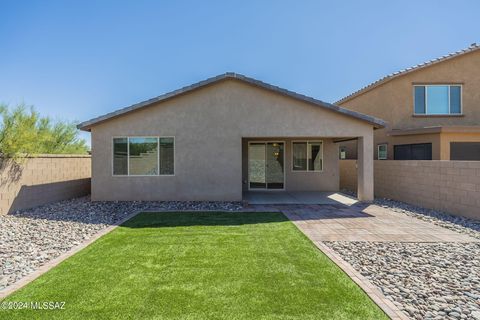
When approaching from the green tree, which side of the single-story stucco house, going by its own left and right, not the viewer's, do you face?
left

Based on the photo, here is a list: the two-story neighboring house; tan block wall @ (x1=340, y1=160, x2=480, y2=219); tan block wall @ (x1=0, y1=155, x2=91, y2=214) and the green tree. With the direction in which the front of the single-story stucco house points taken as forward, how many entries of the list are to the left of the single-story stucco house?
2

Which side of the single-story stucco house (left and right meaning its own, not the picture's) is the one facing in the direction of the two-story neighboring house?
right

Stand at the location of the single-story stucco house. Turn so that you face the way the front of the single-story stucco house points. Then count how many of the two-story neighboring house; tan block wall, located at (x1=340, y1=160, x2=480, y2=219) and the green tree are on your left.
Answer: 1

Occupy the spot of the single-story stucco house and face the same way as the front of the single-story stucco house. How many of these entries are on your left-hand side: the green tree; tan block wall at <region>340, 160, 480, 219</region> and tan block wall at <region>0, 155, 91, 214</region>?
2

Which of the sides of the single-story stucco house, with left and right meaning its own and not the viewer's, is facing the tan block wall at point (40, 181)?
left

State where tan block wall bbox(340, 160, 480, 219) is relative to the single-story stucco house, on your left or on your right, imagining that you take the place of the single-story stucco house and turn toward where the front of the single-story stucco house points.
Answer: on your right

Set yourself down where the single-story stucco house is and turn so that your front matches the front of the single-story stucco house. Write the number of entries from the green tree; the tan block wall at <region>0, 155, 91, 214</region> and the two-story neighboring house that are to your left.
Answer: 2

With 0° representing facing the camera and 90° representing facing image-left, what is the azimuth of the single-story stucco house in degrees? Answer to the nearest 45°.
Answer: approximately 180°
